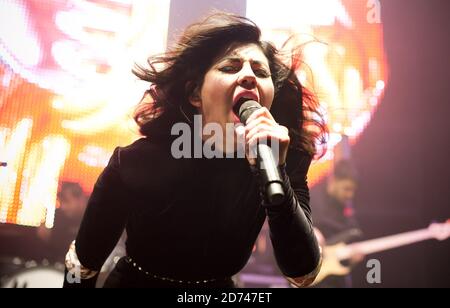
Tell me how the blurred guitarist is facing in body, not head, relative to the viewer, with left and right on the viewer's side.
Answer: facing the viewer and to the right of the viewer

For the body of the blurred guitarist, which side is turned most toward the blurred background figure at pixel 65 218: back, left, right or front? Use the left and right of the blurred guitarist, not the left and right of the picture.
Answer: right
